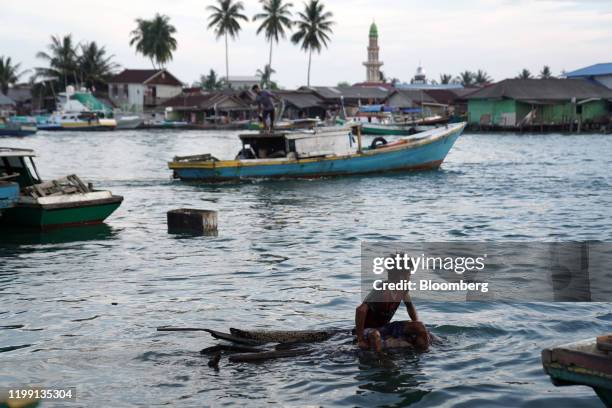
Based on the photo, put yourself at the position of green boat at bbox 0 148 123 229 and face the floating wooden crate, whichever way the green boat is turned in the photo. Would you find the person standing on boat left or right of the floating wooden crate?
left

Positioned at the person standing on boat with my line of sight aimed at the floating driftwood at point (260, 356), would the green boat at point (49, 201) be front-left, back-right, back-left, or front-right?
front-right

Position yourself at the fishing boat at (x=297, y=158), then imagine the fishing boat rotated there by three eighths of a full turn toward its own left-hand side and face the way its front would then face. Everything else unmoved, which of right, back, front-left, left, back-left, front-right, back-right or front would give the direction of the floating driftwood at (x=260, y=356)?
back-left

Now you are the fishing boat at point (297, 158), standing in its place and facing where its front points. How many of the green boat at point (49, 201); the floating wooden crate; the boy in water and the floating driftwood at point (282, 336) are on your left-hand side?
0

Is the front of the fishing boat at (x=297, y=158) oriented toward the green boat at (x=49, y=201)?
no

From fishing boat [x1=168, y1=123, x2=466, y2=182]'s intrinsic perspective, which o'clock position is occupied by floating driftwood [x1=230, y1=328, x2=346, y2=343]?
The floating driftwood is roughly at 3 o'clock from the fishing boat.

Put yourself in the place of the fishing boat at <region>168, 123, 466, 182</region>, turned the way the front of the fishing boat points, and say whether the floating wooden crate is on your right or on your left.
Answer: on your right

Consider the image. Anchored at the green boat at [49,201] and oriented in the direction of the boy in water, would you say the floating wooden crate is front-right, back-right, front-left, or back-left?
front-left

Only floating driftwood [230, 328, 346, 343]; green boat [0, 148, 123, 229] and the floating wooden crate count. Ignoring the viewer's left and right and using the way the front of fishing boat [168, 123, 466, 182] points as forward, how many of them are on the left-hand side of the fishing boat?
0

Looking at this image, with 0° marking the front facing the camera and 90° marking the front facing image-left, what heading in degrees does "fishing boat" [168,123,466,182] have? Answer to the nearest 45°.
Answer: approximately 270°

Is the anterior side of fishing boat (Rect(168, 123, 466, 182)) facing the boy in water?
no
